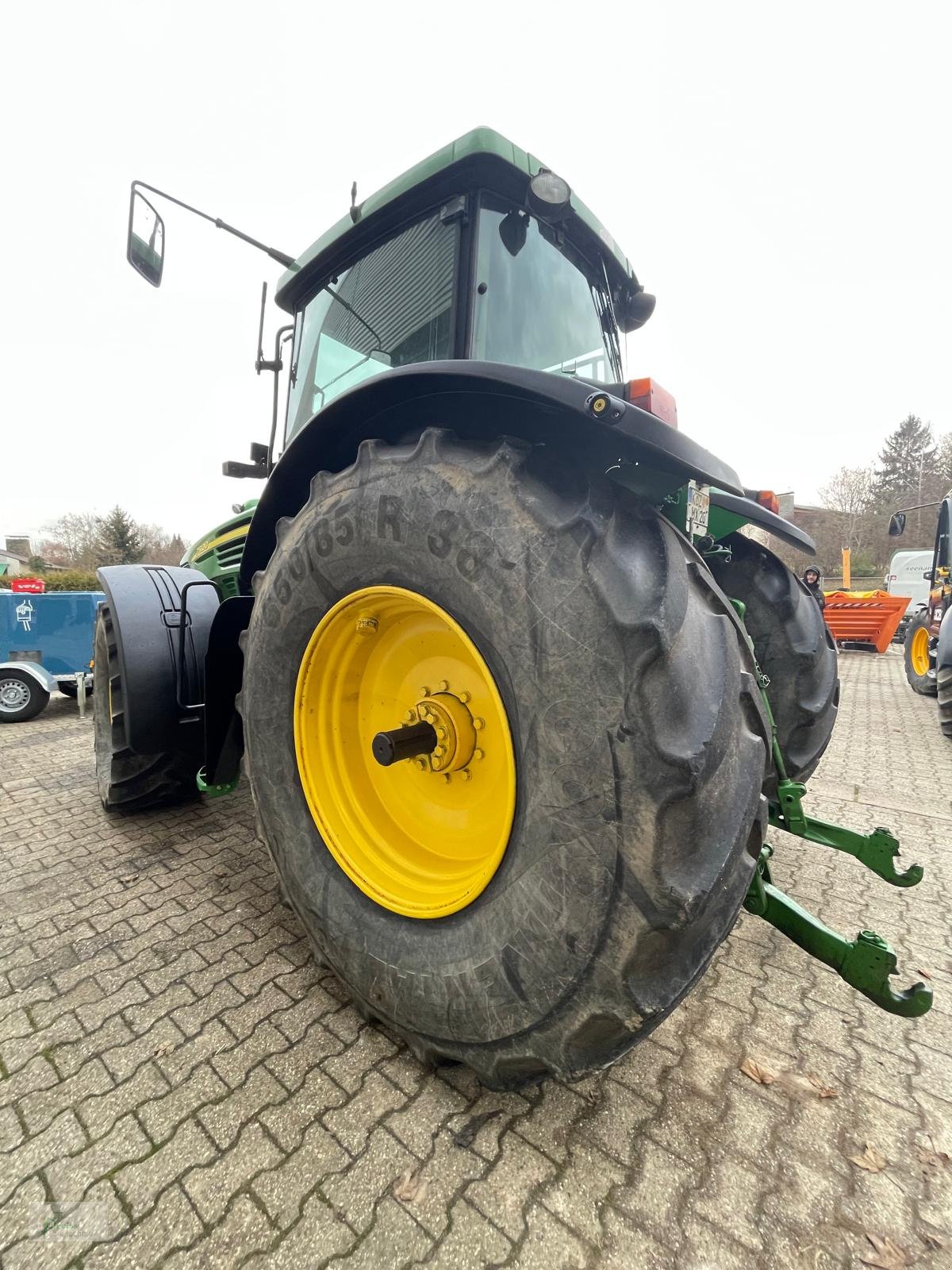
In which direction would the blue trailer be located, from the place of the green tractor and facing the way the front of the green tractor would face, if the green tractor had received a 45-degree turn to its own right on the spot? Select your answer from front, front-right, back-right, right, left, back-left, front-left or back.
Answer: front-left

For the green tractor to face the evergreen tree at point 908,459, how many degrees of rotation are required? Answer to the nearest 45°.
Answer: approximately 90° to its right

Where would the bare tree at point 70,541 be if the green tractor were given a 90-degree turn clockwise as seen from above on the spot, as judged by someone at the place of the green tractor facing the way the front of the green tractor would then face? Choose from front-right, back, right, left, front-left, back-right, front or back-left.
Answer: left

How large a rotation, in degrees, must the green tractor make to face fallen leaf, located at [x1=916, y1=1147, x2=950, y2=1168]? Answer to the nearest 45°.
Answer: approximately 135° to its right

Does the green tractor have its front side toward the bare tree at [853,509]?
no

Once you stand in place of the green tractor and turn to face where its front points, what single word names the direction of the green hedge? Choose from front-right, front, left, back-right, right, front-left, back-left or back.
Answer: front

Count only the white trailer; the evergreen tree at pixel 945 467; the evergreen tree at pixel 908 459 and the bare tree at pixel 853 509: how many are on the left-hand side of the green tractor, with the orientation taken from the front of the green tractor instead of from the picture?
0

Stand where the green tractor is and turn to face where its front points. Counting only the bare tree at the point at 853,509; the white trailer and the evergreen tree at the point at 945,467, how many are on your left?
0

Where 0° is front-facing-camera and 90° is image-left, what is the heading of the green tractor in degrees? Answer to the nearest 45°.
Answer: approximately 135°

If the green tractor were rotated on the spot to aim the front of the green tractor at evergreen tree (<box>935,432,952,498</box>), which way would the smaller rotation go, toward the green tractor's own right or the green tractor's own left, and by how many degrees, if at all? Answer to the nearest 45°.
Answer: approximately 90° to the green tractor's own right
